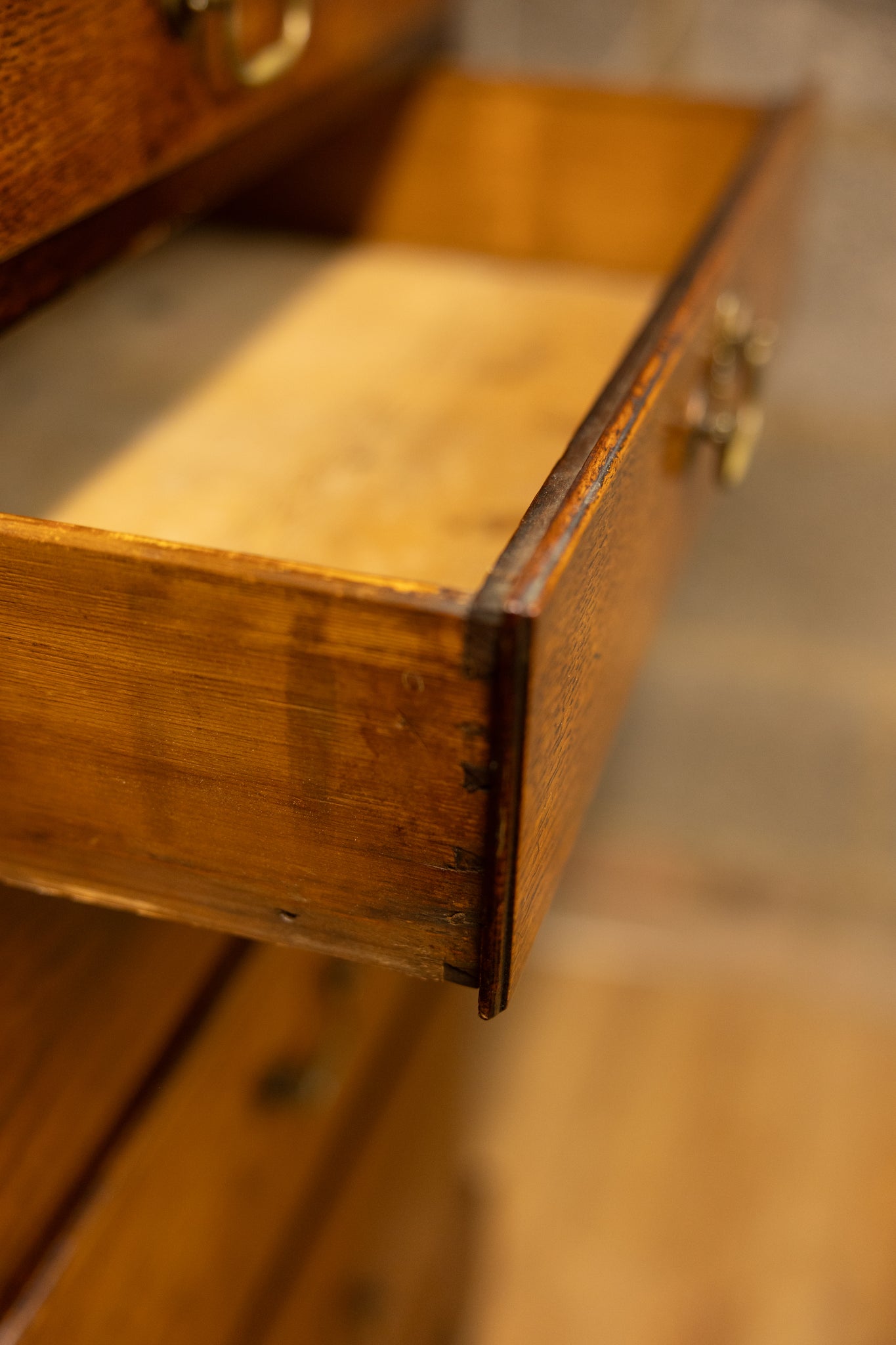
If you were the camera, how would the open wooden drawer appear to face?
facing to the right of the viewer
